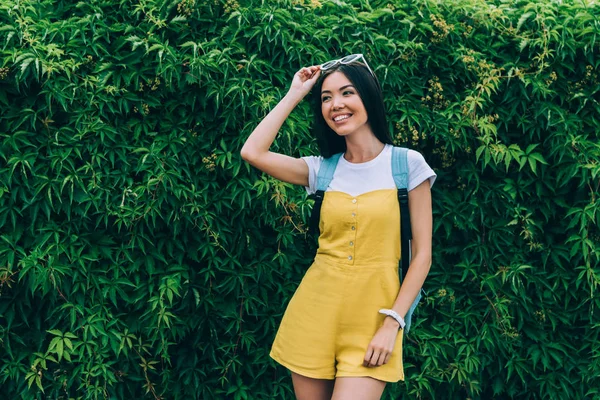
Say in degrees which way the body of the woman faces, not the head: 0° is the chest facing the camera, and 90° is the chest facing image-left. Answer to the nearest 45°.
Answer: approximately 0°
